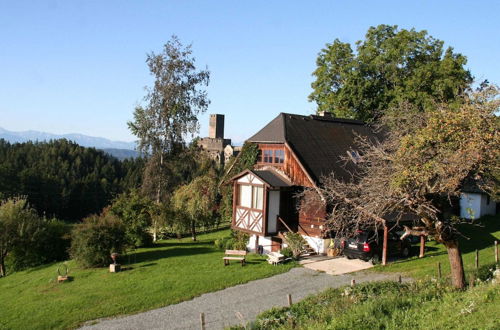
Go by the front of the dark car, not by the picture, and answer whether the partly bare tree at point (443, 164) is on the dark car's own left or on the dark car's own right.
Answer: on the dark car's own right

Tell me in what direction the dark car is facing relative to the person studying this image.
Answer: facing away from the viewer and to the right of the viewer

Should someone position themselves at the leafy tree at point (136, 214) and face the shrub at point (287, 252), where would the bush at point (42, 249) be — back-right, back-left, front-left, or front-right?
back-right

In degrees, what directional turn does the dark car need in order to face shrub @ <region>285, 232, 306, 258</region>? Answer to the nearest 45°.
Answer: approximately 135° to its left

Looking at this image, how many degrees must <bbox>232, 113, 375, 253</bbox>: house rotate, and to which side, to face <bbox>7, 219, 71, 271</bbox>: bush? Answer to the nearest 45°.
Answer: approximately 45° to its right

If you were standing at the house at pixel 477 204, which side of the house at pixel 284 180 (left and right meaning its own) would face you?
back

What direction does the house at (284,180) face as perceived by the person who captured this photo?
facing the viewer and to the left of the viewer

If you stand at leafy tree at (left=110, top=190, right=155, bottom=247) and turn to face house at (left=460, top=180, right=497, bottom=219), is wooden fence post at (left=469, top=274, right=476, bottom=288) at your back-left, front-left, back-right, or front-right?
front-right

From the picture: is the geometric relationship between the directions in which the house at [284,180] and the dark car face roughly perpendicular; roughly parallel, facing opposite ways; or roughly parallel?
roughly parallel, facing opposite ways

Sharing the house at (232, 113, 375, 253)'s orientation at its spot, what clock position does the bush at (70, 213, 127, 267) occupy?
The bush is roughly at 1 o'clock from the house.
